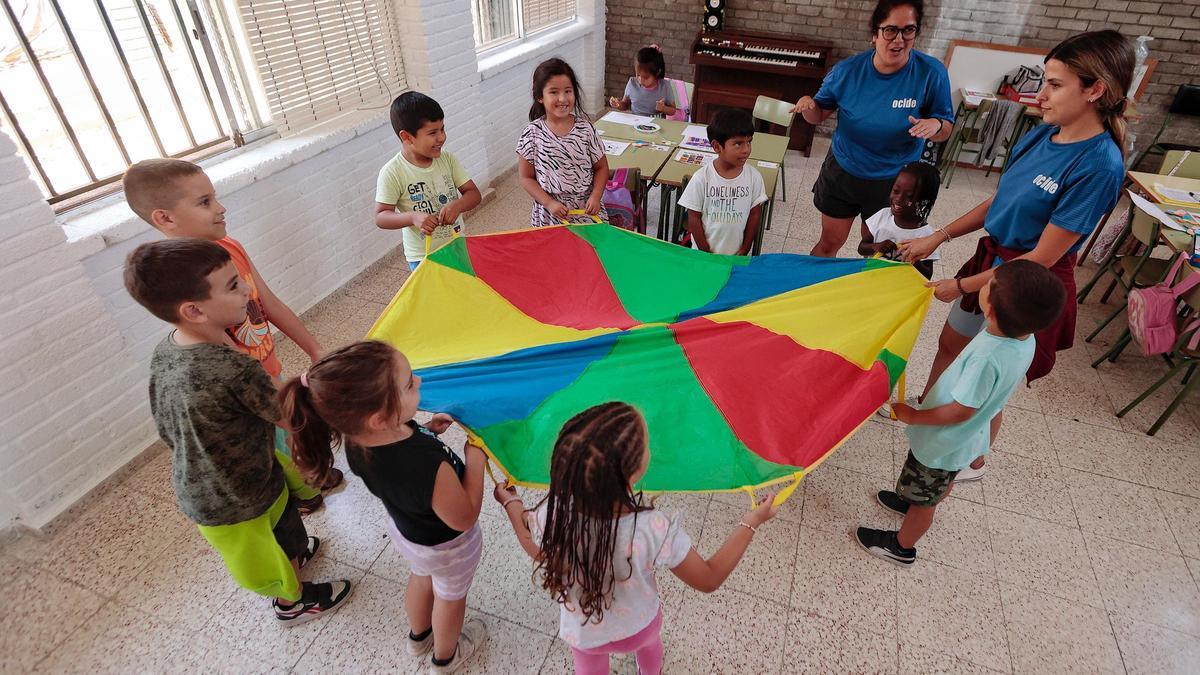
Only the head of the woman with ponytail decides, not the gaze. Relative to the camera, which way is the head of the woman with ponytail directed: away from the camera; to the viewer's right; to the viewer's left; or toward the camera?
to the viewer's left

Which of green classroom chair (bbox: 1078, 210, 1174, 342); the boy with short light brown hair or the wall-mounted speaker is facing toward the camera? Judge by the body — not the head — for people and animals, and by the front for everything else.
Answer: the wall-mounted speaker

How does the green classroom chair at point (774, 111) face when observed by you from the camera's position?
facing the viewer and to the left of the viewer

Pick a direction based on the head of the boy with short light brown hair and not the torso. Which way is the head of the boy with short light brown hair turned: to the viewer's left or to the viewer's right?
to the viewer's right

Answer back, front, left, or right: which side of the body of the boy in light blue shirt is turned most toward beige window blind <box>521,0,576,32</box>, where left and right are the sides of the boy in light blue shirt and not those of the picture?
front

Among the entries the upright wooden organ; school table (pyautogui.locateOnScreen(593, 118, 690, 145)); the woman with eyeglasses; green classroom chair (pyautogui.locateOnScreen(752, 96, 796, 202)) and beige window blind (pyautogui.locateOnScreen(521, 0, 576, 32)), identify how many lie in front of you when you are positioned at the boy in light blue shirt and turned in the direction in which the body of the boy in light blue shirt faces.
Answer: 5

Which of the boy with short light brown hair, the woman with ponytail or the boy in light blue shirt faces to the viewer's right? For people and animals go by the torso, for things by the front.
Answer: the boy with short light brown hair

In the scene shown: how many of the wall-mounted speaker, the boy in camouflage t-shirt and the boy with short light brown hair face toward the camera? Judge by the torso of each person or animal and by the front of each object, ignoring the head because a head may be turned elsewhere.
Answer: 1

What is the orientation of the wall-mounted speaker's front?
toward the camera

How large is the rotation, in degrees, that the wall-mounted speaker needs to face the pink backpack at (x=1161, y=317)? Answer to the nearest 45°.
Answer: approximately 45° to its left

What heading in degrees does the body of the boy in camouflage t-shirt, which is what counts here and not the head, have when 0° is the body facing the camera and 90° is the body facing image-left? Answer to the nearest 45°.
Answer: approximately 225°

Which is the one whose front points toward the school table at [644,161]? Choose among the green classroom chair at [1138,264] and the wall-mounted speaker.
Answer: the wall-mounted speaker

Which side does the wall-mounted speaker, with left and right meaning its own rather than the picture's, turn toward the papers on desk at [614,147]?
front

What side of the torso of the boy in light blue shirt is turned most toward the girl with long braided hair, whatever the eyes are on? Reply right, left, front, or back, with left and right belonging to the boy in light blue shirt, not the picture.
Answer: left

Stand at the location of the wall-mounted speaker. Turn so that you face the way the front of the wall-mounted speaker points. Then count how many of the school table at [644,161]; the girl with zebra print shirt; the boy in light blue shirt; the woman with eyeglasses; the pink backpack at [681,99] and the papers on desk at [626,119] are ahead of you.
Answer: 6

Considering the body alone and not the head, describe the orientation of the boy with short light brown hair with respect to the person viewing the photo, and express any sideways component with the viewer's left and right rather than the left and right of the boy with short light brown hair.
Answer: facing to the right of the viewer

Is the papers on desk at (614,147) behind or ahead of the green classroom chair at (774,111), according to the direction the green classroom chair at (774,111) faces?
ahead

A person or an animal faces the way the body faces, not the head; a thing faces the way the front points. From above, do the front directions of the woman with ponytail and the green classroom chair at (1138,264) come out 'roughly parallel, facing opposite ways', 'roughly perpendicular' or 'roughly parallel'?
roughly parallel, facing opposite ways
